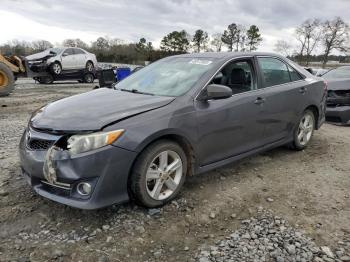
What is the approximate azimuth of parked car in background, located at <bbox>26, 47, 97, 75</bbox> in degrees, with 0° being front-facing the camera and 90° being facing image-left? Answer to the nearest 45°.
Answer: approximately 45°

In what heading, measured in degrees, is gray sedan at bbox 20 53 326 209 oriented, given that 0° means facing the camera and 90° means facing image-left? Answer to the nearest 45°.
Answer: approximately 45°

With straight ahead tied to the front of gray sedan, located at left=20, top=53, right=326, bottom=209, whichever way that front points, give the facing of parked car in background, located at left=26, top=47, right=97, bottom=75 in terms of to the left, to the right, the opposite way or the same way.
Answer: the same way

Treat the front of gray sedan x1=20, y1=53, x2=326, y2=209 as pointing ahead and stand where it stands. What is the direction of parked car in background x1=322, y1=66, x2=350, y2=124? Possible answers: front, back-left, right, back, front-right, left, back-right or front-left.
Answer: back

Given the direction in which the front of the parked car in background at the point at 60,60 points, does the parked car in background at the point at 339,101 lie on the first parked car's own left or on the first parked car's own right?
on the first parked car's own left

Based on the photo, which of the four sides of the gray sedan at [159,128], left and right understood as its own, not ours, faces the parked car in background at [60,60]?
right

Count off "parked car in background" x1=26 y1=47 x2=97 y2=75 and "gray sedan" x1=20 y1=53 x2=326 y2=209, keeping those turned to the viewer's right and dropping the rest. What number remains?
0
